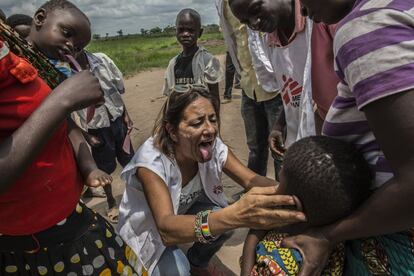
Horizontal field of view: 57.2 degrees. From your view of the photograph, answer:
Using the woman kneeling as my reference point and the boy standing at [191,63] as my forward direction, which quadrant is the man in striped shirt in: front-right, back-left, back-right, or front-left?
back-right

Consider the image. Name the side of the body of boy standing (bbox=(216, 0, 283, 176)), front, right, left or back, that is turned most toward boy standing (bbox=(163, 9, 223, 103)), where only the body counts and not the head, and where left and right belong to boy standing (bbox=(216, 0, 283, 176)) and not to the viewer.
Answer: right

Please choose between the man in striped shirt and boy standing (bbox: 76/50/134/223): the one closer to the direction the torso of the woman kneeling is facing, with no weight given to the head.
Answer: the man in striped shirt

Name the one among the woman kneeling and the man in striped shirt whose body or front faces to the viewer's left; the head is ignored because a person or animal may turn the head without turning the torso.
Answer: the man in striped shirt

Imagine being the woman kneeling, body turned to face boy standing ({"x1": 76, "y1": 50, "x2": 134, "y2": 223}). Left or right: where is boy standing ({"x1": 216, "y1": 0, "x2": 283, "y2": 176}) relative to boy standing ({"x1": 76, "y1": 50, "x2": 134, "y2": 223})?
right

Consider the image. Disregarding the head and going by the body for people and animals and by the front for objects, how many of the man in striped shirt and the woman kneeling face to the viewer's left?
1

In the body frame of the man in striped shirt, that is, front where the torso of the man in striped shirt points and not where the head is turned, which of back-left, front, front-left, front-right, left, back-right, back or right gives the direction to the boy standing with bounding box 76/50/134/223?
front-right

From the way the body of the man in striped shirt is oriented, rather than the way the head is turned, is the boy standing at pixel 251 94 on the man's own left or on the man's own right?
on the man's own right

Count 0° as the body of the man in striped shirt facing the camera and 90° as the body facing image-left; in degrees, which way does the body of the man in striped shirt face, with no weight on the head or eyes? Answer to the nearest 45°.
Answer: approximately 90°

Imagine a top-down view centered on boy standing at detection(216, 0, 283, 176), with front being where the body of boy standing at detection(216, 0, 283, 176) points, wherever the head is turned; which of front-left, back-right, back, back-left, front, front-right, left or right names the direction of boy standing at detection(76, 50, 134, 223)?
front-right

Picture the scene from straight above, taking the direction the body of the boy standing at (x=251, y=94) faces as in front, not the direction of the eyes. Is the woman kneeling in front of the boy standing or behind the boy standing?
in front

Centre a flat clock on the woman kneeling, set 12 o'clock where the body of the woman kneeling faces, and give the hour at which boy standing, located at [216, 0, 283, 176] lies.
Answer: The boy standing is roughly at 8 o'clock from the woman kneeling.
